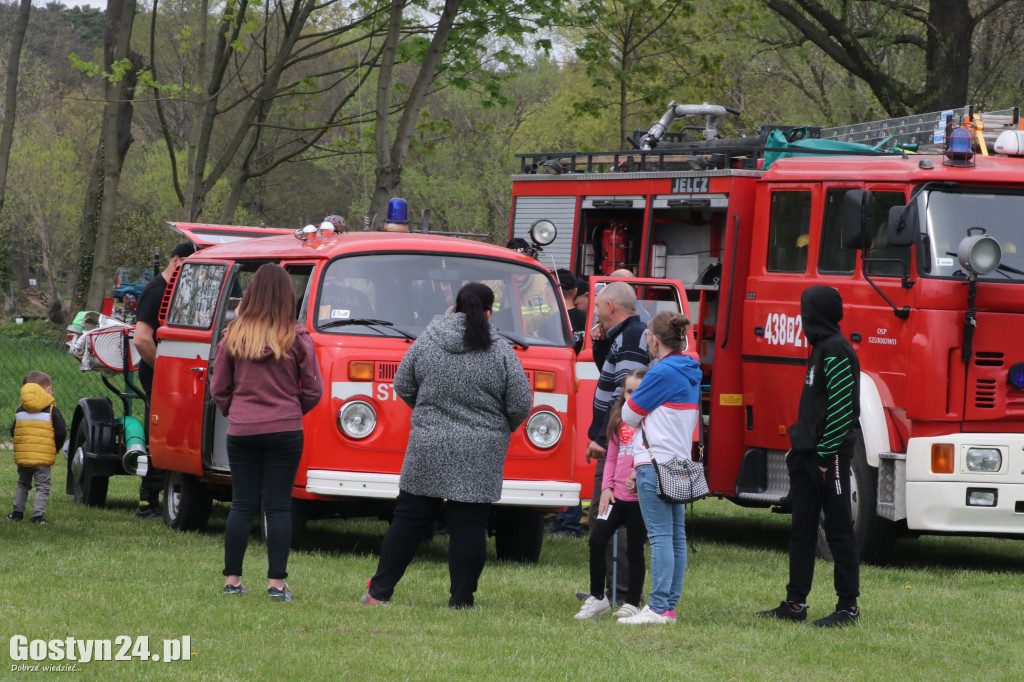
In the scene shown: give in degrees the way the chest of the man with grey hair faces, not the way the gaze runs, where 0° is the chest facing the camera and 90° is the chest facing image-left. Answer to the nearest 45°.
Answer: approximately 90°

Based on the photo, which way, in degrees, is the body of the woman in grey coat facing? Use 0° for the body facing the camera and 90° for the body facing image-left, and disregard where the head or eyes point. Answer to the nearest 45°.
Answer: approximately 180°

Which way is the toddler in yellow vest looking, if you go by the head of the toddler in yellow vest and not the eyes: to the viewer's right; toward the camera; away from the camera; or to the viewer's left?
away from the camera

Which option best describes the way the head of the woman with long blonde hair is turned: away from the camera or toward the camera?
away from the camera

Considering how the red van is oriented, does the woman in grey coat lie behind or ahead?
ahead

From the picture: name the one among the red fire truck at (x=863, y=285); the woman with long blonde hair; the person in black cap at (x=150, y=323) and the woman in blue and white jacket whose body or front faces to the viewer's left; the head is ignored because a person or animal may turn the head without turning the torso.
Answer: the woman in blue and white jacket

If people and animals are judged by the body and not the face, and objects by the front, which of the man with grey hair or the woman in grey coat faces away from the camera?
the woman in grey coat

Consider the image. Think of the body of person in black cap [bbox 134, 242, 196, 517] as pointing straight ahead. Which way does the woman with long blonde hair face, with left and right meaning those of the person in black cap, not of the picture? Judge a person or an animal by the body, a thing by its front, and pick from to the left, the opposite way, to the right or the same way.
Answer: to the left

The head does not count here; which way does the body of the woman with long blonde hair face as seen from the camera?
away from the camera

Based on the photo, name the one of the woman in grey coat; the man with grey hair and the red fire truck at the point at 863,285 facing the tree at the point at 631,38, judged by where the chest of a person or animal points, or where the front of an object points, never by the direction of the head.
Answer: the woman in grey coat

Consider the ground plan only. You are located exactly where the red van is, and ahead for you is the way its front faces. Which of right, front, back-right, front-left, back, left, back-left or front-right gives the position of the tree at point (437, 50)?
back-left

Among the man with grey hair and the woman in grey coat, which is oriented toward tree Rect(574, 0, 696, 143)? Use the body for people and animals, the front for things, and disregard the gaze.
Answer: the woman in grey coat
